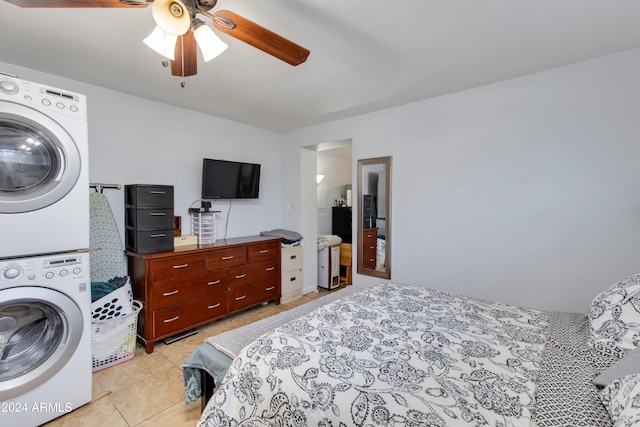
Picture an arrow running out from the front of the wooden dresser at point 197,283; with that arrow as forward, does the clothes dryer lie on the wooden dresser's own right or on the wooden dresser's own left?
on the wooden dresser's own right

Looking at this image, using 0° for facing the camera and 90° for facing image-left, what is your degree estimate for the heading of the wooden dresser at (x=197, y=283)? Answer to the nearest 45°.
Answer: approximately 315°

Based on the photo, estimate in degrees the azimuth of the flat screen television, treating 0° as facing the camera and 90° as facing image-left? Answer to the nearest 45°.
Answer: approximately 315°

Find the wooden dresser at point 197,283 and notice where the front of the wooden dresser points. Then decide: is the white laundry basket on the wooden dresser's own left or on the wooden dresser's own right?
on the wooden dresser's own right
